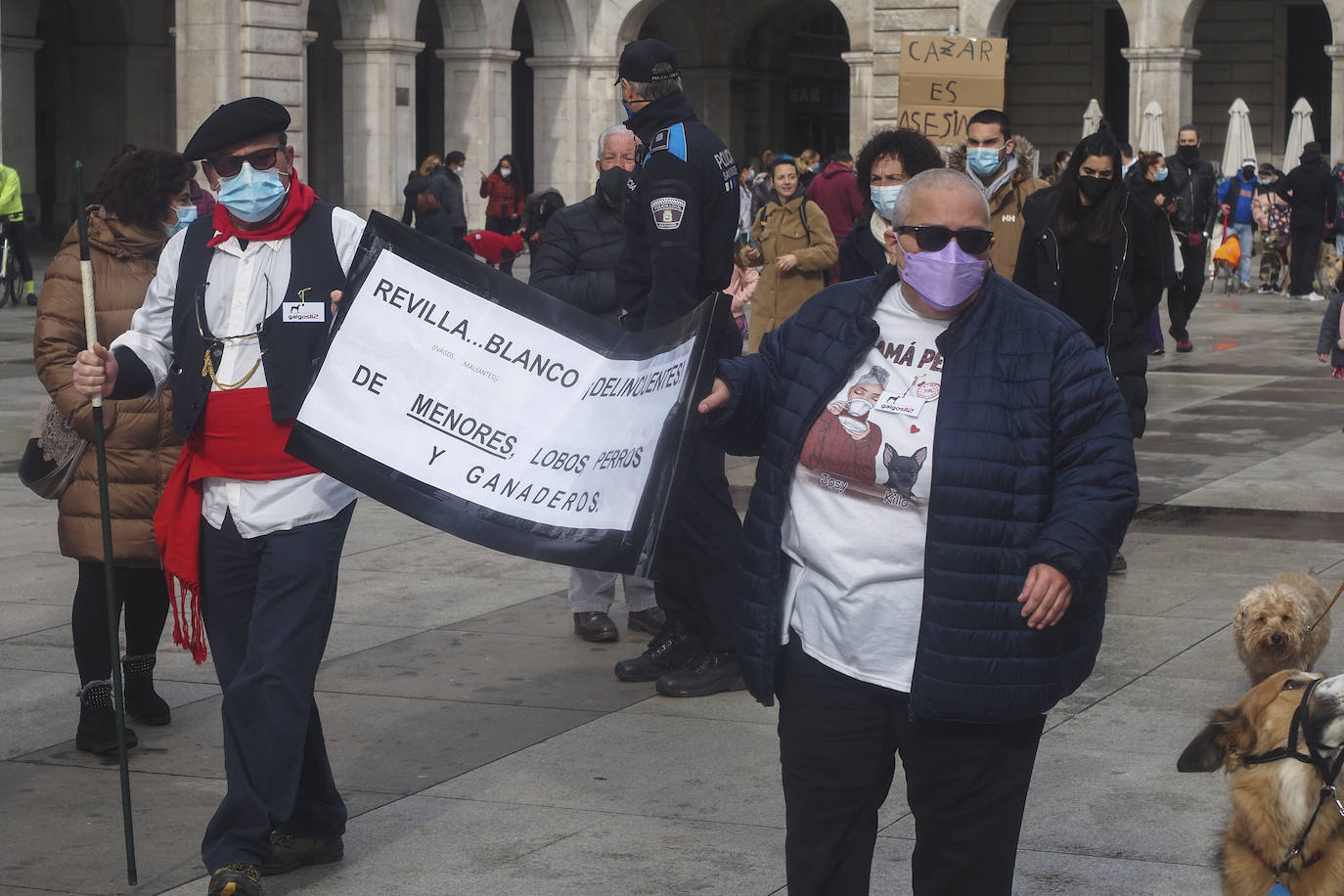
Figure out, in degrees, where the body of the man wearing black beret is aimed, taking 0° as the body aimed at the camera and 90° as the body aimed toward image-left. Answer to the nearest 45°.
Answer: approximately 0°

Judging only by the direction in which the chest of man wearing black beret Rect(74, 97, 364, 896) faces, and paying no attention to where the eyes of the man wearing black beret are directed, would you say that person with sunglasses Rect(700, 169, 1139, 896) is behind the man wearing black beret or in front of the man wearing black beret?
in front

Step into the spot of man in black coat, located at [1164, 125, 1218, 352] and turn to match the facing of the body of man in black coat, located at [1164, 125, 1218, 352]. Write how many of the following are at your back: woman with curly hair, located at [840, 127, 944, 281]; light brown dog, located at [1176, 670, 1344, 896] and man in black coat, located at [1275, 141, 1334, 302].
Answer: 1

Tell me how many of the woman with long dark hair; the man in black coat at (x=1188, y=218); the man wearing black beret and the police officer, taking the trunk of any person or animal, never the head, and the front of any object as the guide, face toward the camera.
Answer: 3

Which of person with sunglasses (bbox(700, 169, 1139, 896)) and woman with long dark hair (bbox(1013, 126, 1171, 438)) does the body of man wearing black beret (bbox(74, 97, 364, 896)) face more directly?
the person with sunglasses

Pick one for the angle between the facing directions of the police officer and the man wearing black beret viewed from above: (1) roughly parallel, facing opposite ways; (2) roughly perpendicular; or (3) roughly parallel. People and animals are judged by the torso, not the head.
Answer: roughly perpendicular

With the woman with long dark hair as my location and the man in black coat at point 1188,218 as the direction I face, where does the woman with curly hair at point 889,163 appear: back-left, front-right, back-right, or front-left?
back-left

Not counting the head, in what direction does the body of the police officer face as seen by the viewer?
to the viewer's left

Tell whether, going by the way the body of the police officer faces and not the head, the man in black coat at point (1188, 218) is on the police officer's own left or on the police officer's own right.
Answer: on the police officer's own right

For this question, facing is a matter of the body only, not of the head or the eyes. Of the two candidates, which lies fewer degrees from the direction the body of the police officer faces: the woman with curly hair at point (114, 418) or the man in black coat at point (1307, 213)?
the woman with curly hair

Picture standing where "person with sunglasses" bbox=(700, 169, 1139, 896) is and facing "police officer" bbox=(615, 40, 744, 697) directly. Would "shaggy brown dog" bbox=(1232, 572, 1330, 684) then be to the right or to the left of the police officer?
right

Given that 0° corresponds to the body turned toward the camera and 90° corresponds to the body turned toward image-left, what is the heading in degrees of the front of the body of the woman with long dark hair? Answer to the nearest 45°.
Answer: approximately 0°
